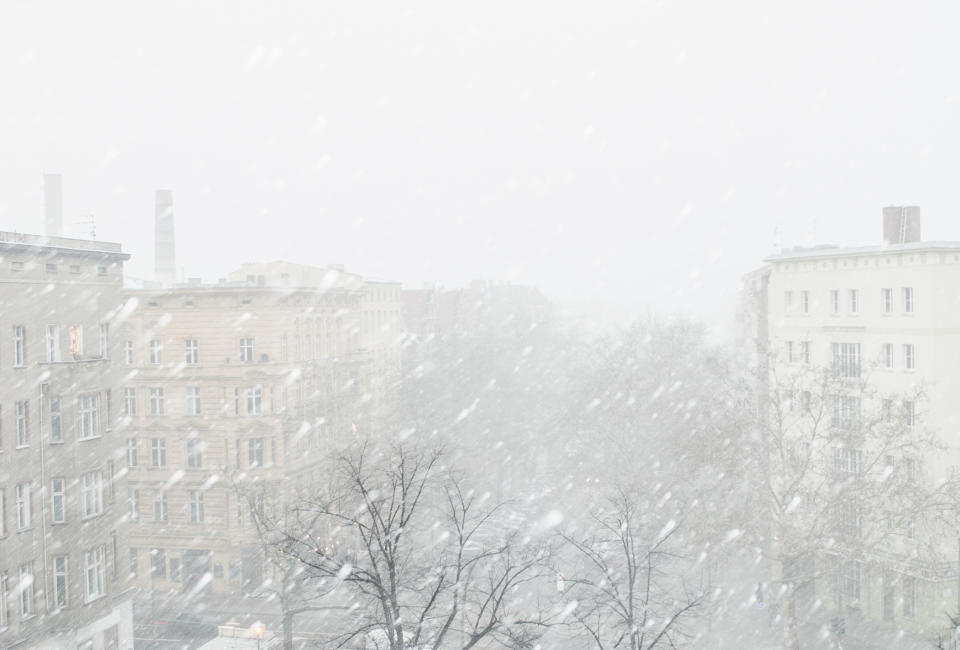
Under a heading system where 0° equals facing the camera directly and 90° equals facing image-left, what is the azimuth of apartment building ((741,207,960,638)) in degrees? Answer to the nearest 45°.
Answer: approximately 45°

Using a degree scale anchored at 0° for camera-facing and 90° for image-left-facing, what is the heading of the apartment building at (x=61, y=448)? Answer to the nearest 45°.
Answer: approximately 315°

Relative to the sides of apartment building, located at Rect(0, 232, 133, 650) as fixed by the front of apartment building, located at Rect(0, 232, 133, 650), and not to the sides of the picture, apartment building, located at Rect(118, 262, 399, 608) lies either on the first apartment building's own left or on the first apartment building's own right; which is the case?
on the first apartment building's own left

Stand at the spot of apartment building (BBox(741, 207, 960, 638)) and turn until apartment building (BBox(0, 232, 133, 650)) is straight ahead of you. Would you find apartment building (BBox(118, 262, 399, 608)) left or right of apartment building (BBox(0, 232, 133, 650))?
right

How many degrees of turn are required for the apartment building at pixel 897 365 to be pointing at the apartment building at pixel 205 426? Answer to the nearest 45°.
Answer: approximately 45° to its right
